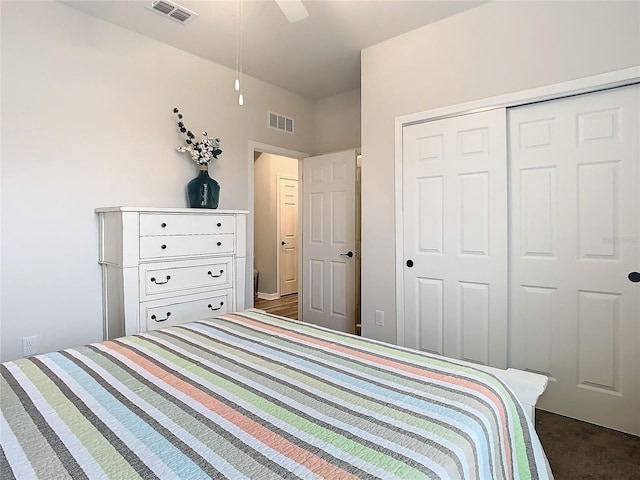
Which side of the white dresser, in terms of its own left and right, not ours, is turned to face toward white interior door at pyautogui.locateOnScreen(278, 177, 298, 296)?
left

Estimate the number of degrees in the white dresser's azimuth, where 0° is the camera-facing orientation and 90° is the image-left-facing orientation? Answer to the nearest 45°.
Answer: approximately 315°

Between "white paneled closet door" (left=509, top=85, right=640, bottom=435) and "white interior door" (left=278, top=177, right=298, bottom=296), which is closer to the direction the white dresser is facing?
the white paneled closet door

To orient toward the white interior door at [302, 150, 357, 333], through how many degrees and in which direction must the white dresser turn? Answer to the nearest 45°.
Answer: approximately 90° to its left

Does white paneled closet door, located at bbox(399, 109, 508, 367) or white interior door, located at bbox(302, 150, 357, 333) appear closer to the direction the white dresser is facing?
the white paneled closet door

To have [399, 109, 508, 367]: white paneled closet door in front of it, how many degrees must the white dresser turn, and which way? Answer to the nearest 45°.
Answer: approximately 45° to its left

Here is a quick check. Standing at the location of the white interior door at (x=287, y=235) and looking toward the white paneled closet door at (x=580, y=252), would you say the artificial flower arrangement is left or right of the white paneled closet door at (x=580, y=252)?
right
